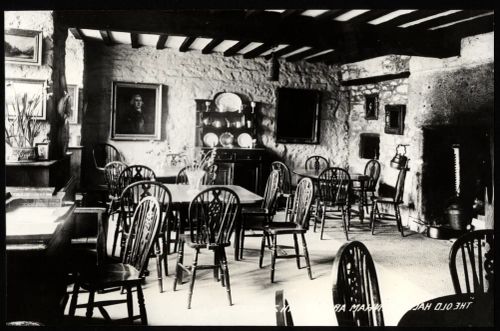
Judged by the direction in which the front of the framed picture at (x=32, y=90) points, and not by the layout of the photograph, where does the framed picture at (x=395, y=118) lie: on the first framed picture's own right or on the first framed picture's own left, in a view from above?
on the first framed picture's own left

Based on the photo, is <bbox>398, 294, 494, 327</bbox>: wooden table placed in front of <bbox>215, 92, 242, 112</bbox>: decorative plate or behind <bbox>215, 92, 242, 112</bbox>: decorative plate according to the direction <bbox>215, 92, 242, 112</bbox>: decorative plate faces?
in front

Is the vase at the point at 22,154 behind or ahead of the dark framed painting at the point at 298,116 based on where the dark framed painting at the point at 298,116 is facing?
ahead

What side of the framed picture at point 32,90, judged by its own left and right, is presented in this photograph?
front

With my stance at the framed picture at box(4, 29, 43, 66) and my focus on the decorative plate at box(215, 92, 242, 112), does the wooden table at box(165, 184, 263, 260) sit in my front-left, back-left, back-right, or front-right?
front-right

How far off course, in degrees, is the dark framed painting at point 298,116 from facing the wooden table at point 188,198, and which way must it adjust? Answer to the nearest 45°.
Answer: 0° — it already faces it

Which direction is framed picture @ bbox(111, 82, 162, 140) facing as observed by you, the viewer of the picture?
facing the viewer

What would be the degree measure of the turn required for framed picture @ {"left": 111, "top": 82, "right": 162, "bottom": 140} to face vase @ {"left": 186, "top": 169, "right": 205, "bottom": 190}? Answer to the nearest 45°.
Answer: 0° — it already faces it

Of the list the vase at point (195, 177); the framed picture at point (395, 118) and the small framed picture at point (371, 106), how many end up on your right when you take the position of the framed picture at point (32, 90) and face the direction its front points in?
0

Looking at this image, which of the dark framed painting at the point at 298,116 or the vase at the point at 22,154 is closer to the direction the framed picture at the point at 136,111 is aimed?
the vase

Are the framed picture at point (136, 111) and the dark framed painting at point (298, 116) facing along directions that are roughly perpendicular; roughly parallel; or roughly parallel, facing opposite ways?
roughly parallel

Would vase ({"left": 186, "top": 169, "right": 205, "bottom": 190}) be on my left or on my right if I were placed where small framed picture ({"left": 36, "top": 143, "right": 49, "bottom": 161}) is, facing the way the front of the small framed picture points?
on my left

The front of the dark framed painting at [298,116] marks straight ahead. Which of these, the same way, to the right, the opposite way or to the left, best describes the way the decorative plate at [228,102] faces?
the same way
